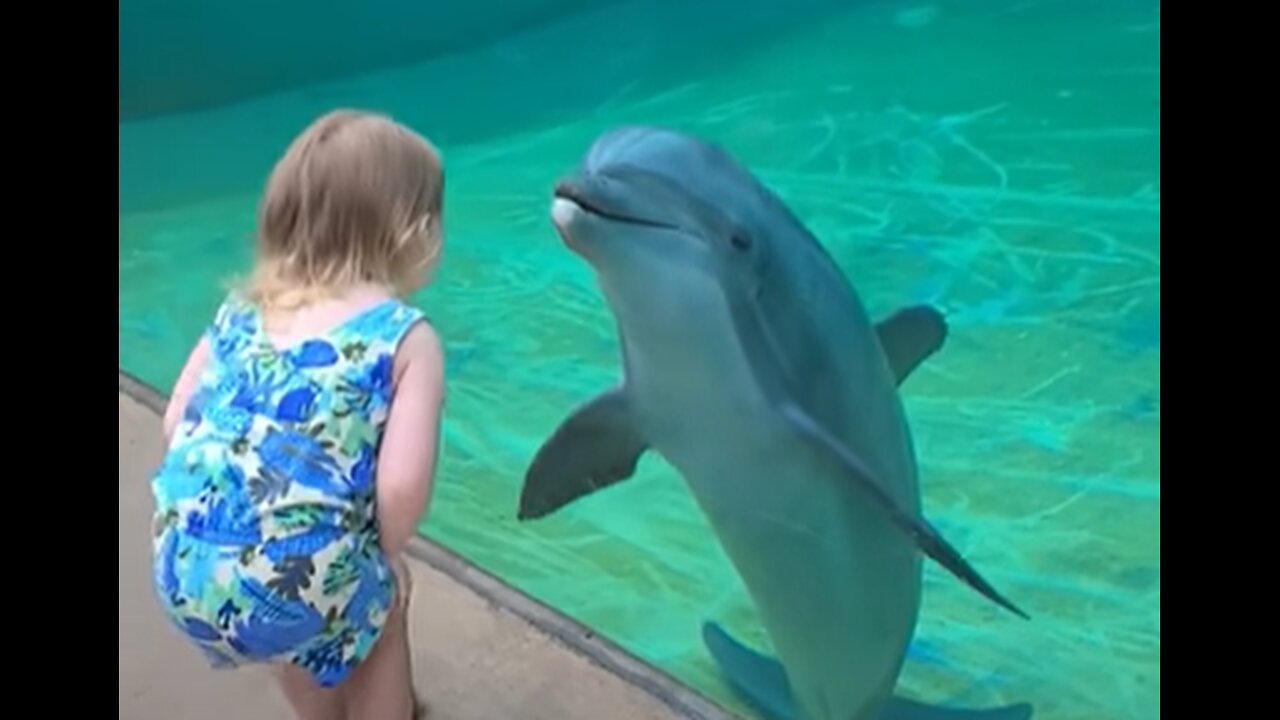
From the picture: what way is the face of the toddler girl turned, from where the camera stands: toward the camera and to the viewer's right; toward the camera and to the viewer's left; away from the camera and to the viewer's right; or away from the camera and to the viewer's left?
away from the camera and to the viewer's right

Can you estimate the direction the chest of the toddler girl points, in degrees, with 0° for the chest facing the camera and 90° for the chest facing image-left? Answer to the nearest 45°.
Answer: approximately 225°
